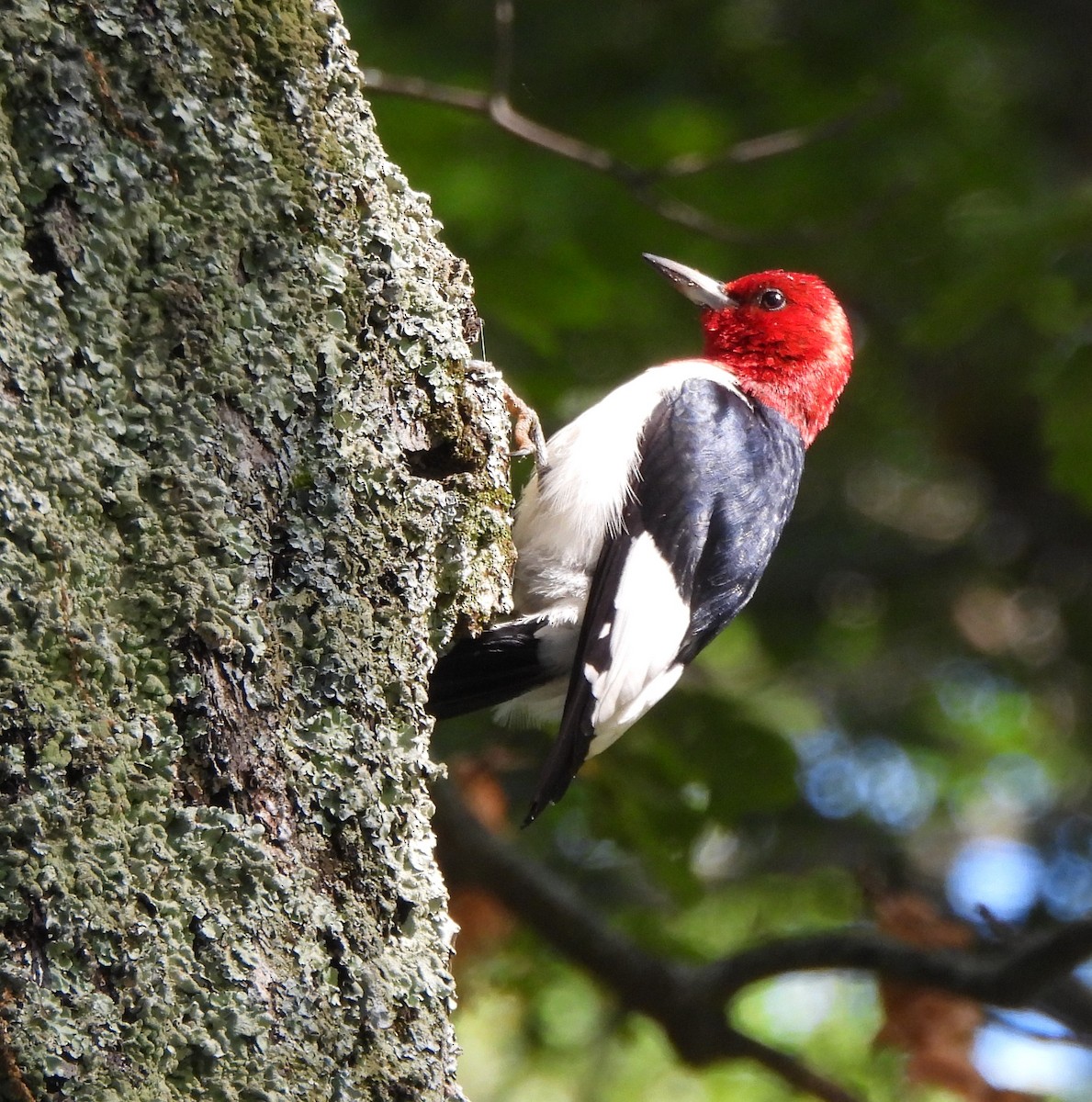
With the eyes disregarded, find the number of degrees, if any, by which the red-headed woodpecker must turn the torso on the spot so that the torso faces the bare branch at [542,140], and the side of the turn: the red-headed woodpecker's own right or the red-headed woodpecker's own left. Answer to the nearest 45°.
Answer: approximately 45° to the red-headed woodpecker's own right

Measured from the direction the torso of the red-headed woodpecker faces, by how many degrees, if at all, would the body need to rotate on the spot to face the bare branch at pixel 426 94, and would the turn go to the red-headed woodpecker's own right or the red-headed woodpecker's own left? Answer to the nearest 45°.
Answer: approximately 45° to the red-headed woodpecker's own right

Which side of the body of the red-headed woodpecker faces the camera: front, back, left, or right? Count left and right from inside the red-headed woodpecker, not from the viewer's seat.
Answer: left

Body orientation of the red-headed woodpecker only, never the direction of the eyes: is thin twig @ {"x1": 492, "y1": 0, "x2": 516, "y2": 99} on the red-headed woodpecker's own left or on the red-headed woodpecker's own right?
on the red-headed woodpecker's own right
